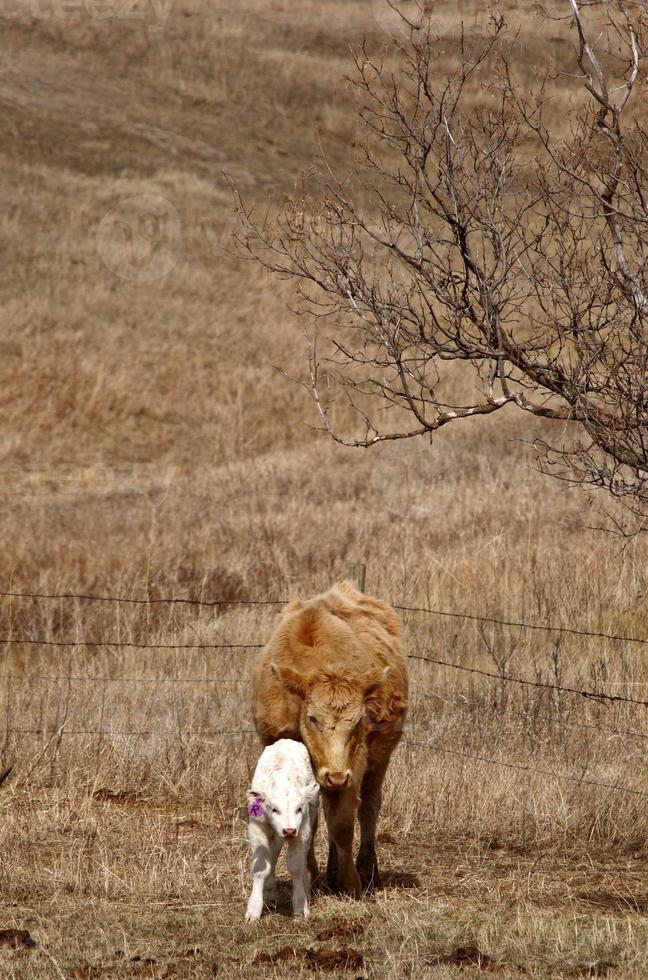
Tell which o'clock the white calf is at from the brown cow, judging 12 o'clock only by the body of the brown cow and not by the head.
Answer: The white calf is roughly at 1 o'clock from the brown cow.

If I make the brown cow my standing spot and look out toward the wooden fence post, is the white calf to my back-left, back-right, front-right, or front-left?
back-left

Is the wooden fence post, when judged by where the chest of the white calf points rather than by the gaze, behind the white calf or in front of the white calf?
behind

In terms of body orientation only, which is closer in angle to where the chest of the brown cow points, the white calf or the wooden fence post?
the white calf

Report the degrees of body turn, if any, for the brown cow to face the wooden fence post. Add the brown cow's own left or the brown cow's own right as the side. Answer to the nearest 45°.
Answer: approximately 180°

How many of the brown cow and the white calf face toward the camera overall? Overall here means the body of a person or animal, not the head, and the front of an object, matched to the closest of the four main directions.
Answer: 2

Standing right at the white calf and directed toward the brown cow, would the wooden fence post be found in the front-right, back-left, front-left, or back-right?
front-left

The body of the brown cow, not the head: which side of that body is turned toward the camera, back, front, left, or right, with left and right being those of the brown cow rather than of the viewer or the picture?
front
